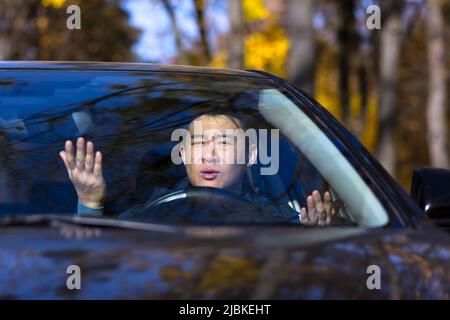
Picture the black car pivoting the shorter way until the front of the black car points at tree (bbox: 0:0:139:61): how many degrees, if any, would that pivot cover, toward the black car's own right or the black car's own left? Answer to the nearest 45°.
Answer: approximately 180°

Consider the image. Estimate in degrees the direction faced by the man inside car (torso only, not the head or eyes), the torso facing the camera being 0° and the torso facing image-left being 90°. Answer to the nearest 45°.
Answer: approximately 0°

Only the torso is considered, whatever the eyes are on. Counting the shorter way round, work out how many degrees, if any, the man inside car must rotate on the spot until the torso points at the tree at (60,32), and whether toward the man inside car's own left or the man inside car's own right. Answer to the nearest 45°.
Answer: approximately 180°
